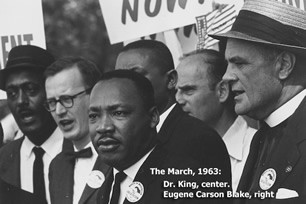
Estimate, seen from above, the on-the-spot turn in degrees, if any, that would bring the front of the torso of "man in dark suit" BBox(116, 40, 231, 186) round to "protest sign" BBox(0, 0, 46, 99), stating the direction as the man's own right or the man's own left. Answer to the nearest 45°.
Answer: approximately 45° to the man's own right

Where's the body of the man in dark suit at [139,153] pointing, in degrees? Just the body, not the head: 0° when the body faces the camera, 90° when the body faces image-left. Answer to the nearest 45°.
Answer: approximately 45°
